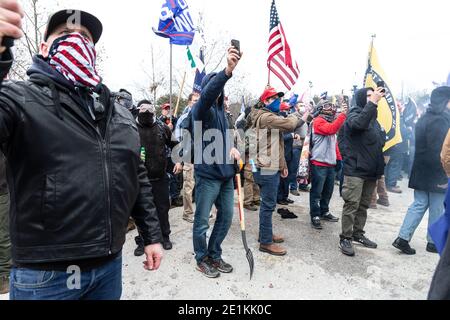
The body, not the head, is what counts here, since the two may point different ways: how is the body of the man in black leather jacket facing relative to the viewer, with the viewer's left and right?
facing the viewer and to the right of the viewer

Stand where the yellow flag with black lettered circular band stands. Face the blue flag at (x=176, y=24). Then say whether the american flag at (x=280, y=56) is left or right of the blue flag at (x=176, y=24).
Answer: left

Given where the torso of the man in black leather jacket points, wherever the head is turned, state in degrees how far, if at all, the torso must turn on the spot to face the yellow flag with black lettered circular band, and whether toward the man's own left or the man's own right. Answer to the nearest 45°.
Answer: approximately 90° to the man's own left

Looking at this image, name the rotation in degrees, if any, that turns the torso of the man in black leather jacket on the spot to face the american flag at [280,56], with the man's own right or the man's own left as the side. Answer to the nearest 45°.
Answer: approximately 90° to the man's own left

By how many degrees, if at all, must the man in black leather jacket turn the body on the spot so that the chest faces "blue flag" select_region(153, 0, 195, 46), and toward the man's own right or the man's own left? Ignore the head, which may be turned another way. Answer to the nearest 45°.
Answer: approximately 135° to the man's own left

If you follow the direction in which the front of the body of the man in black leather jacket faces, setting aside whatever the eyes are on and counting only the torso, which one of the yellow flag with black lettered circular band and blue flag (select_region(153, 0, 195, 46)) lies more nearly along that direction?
the yellow flag with black lettered circular band

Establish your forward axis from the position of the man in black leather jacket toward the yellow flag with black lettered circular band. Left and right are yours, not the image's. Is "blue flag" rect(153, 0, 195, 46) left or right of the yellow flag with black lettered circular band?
left

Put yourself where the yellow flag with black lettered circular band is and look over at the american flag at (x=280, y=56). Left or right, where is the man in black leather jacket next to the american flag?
left
